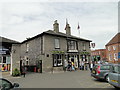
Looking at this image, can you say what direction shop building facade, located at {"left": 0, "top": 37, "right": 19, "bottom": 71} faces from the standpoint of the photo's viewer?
facing the viewer and to the right of the viewer

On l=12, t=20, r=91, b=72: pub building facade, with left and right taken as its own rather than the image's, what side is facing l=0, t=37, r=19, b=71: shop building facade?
right

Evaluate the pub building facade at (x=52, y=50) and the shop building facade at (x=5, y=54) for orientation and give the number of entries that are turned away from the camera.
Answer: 0

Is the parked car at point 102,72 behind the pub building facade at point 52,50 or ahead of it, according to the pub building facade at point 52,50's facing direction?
ahead

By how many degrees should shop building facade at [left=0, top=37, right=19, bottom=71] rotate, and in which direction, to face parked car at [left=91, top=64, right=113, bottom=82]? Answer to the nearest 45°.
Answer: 0° — it already faces it
